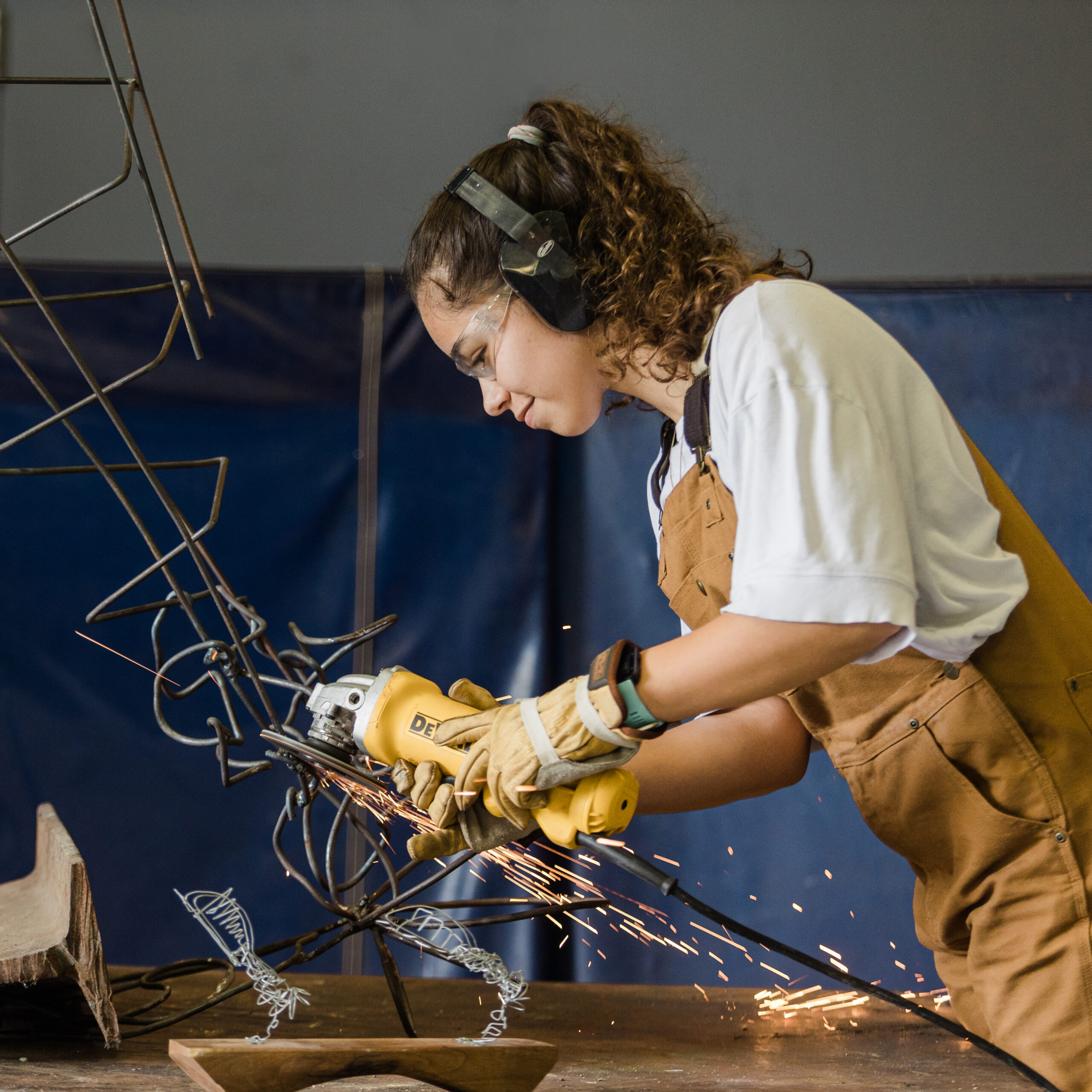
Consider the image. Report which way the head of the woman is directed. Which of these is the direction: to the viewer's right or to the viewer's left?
to the viewer's left

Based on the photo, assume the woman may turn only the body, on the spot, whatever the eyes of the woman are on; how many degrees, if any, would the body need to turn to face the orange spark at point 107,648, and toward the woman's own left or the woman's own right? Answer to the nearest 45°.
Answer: approximately 45° to the woman's own right

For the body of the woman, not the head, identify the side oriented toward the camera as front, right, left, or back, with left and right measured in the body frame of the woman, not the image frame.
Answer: left
